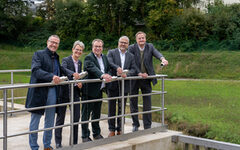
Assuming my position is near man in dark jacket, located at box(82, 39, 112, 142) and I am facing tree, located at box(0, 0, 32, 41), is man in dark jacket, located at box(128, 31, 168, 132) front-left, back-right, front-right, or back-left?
front-right

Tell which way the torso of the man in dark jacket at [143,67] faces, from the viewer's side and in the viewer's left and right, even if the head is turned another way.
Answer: facing the viewer

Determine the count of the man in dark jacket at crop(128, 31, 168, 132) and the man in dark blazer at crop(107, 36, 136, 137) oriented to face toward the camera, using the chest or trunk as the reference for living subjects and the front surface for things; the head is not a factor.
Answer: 2

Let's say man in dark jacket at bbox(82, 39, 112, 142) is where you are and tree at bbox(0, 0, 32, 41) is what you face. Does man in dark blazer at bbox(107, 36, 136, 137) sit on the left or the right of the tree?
right

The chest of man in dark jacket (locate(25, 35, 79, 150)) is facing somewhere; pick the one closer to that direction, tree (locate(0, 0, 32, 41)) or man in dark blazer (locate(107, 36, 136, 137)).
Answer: the man in dark blazer

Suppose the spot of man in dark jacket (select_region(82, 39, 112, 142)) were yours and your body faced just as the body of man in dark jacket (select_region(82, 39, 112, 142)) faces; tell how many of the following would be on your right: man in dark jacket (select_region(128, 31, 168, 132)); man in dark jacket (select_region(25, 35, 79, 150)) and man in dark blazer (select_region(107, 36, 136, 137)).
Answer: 1

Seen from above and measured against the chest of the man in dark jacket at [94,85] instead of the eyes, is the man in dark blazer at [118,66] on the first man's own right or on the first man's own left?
on the first man's own left

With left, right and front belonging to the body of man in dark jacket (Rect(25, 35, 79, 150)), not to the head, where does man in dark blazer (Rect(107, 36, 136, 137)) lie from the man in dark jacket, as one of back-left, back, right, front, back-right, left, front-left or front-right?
left

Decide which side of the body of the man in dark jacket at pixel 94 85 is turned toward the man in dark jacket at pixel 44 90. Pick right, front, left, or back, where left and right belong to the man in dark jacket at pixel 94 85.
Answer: right

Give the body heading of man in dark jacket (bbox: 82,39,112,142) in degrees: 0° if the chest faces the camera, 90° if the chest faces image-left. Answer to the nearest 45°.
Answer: approximately 315°

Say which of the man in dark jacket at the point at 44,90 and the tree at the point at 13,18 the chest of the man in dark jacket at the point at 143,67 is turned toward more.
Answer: the man in dark jacket

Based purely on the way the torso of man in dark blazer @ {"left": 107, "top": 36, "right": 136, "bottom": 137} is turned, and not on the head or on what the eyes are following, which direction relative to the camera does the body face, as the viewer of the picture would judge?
toward the camera

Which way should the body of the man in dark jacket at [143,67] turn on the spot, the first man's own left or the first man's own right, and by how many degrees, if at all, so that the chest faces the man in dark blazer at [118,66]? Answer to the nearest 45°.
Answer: approximately 45° to the first man's own right

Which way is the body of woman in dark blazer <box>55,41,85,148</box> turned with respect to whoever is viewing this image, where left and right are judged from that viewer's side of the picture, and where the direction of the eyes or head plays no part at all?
facing the viewer and to the right of the viewer
